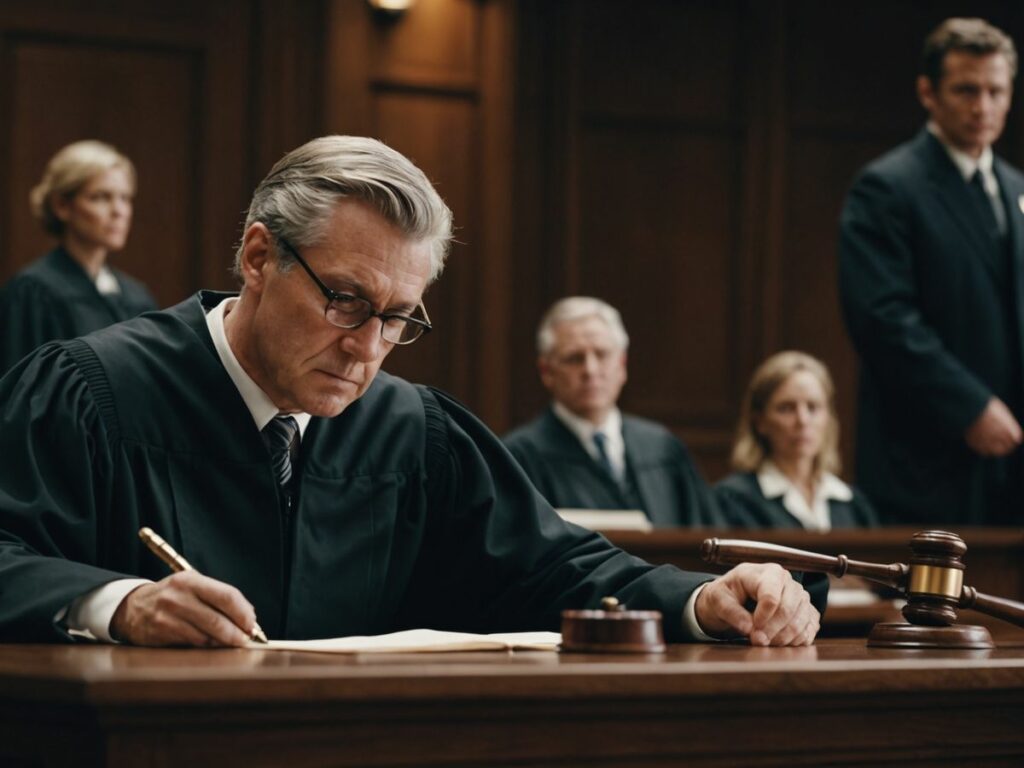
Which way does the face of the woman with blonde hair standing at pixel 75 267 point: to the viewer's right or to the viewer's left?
to the viewer's right

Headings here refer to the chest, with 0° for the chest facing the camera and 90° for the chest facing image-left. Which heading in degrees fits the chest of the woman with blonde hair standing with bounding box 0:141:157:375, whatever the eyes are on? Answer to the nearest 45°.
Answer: approximately 315°

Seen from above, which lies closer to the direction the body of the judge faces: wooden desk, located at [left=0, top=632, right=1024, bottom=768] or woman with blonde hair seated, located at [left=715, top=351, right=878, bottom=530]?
the wooden desk

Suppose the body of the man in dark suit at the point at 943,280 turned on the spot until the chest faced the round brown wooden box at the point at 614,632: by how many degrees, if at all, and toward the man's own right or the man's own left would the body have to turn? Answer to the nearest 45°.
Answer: approximately 45° to the man's own right

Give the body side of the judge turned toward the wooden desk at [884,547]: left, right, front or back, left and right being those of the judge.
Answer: left

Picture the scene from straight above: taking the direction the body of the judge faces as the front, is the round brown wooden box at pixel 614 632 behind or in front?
in front

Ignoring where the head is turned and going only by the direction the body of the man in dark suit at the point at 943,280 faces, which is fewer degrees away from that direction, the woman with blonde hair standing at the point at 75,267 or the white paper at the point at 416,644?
the white paper

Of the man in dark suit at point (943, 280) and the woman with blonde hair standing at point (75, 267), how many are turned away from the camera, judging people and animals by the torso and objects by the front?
0

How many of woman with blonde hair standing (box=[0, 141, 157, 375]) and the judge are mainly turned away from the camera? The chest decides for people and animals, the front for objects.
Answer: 0
